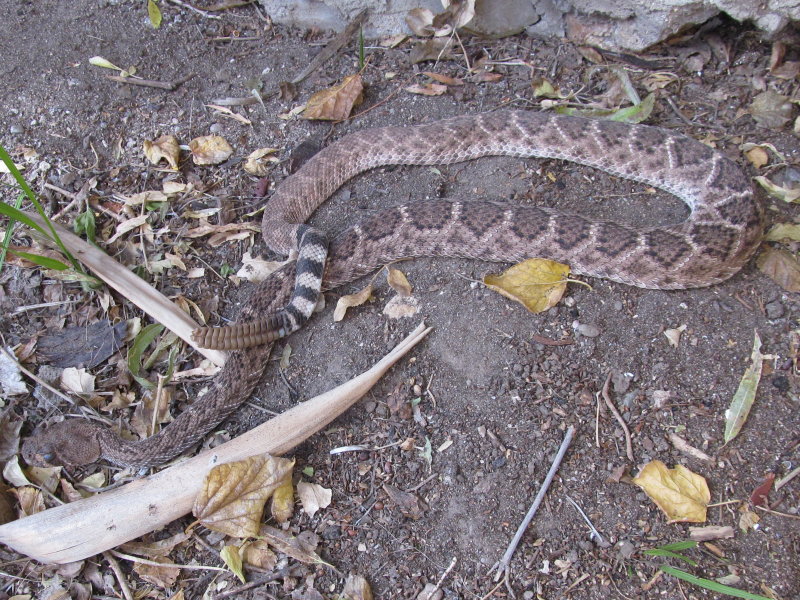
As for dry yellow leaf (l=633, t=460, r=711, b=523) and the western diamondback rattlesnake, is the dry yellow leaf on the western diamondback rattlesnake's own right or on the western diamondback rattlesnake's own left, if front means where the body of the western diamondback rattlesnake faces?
on the western diamondback rattlesnake's own left

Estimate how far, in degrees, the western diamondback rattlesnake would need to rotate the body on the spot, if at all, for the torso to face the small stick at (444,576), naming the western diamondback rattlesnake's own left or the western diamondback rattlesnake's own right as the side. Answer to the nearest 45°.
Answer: approximately 90° to the western diamondback rattlesnake's own left

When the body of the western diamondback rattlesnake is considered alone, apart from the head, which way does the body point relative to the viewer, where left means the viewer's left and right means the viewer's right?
facing to the left of the viewer

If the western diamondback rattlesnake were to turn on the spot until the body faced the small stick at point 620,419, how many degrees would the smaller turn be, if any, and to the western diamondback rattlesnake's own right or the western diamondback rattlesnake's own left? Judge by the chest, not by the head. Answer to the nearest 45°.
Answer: approximately 90° to the western diamondback rattlesnake's own left

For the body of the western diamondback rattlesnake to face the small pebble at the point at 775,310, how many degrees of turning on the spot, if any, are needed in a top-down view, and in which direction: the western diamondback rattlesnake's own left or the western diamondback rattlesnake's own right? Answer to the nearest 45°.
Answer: approximately 135° to the western diamondback rattlesnake's own left

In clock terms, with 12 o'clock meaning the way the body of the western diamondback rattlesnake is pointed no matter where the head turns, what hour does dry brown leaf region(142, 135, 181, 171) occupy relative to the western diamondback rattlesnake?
The dry brown leaf is roughly at 1 o'clock from the western diamondback rattlesnake.

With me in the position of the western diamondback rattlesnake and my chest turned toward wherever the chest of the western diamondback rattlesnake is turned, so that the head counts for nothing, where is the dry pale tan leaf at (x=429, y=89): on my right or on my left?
on my right

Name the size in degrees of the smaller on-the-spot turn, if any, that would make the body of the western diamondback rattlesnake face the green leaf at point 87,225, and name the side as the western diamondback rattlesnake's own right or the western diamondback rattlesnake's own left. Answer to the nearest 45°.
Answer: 0° — it already faces it

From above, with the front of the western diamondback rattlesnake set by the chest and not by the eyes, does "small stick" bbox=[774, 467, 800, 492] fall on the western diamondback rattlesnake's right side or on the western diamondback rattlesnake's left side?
on the western diamondback rattlesnake's left side

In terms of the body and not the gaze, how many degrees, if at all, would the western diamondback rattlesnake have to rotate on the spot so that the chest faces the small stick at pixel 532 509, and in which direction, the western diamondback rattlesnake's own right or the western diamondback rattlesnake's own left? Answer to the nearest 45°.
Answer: approximately 90° to the western diamondback rattlesnake's own left

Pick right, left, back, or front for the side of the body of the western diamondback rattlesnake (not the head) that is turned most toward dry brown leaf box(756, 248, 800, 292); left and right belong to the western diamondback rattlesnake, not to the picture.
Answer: back

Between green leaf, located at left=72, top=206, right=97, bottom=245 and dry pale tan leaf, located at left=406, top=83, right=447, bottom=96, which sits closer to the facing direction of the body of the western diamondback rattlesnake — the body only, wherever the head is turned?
the green leaf
